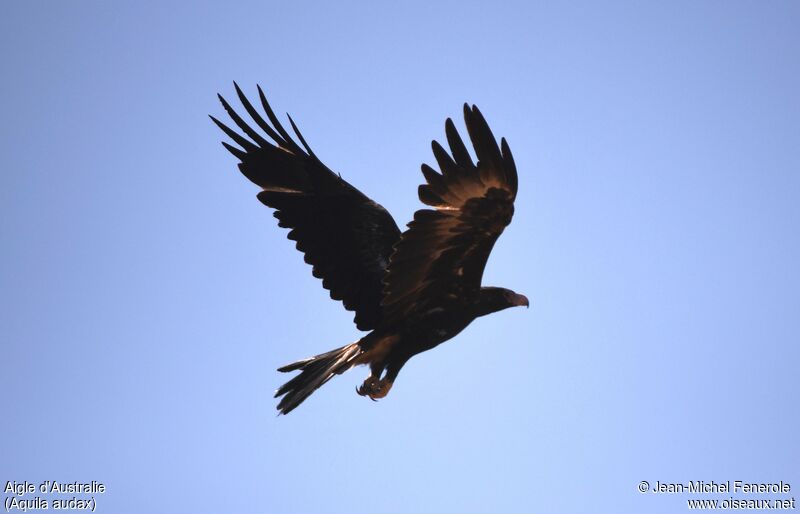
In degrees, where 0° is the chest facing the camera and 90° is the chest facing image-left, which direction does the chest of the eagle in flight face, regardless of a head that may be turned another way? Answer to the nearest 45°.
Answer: approximately 270°
